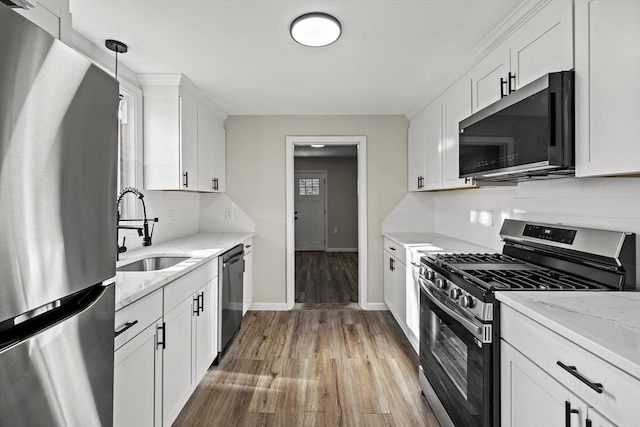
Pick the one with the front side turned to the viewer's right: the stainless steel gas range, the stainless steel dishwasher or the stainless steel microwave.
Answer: the stainless steel dishwasher

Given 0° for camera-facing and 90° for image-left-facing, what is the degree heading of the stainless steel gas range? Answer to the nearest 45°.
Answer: approximately 45°

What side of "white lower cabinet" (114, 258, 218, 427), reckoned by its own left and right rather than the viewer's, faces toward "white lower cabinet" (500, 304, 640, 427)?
front

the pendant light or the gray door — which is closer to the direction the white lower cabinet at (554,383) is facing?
the pendant light

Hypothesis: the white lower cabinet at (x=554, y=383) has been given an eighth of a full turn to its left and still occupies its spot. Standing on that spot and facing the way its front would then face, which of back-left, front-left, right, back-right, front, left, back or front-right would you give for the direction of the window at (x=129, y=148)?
right

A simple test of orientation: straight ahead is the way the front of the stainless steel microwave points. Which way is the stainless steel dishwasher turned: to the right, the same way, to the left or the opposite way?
the opposite way

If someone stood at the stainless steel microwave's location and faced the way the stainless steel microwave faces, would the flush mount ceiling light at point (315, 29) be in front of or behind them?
in front

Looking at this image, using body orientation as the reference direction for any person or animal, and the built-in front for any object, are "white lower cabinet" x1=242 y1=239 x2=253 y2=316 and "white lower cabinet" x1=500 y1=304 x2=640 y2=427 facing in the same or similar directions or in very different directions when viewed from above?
very different directions

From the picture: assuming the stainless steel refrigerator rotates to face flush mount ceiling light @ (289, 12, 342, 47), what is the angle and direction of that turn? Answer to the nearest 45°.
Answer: approximately 90° to its left

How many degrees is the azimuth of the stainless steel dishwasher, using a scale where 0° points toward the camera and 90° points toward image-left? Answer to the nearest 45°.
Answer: approximately 270°

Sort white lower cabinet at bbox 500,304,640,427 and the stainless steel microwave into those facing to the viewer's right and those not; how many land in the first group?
0

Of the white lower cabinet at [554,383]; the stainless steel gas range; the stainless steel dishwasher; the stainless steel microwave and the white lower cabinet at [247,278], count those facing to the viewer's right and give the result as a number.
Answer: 2

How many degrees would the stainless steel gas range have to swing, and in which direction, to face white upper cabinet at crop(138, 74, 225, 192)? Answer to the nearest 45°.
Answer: approximately 45° to its right

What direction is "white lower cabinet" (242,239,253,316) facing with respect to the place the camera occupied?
facing to the right of the viewer

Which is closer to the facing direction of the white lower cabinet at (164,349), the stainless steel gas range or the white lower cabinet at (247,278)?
the stainless steel gas range

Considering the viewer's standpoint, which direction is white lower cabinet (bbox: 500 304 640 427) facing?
facing the viewer and to the left of the viewer
